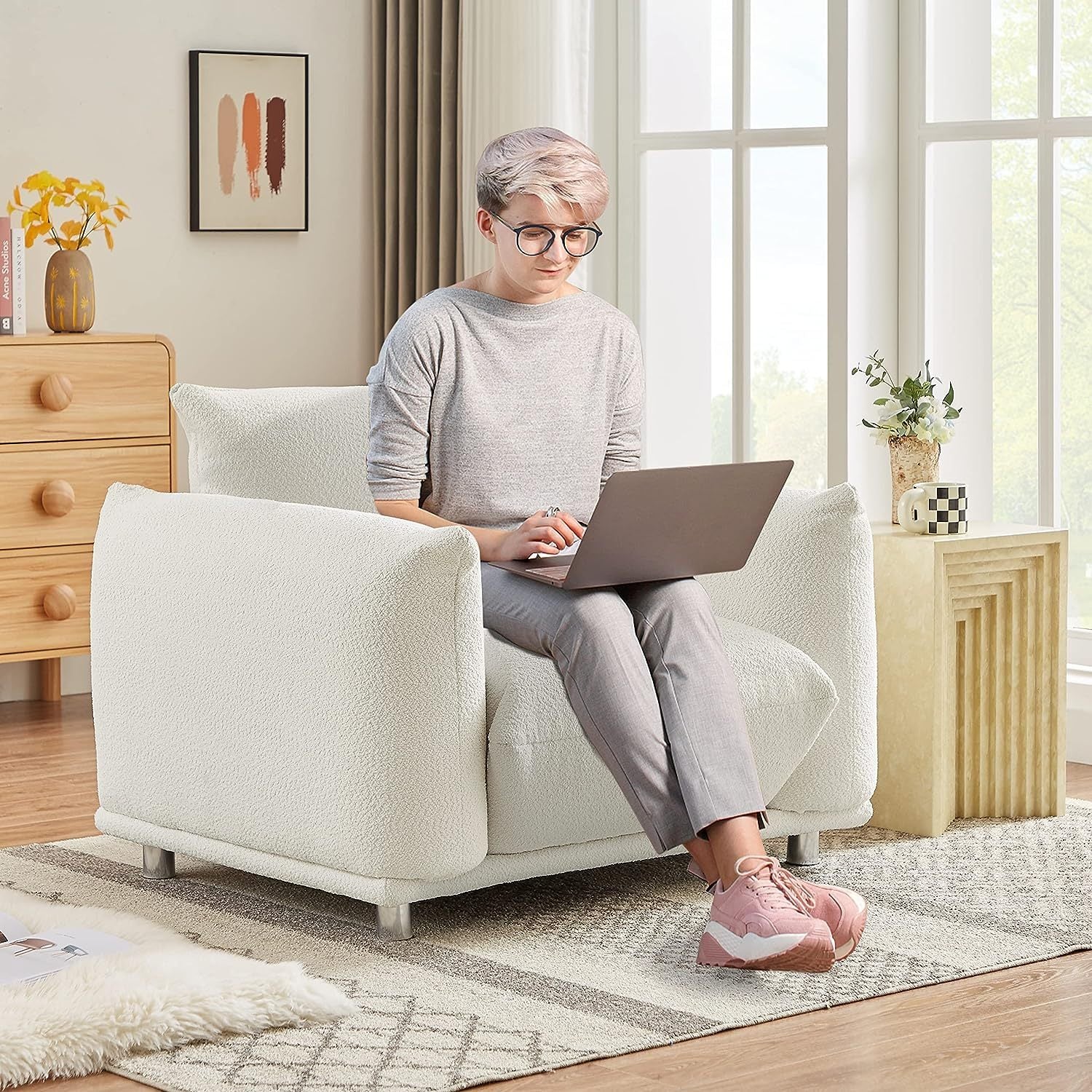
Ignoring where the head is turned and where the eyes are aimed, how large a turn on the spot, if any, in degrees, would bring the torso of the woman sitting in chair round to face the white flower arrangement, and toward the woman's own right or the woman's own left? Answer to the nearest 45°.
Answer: approximately 90° to the woman's own left

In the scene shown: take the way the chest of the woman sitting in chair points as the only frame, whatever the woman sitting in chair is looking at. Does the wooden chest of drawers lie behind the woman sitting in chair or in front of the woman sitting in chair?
behind

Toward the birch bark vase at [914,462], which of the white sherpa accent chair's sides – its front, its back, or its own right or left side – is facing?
left

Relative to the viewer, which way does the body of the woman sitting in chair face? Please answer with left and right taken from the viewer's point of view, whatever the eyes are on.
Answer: facing the viewer and to the right of the viewer

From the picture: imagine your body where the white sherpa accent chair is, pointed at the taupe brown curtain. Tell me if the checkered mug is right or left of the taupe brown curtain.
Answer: right

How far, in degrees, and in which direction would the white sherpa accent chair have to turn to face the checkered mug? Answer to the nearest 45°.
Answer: approximately 90° to its left

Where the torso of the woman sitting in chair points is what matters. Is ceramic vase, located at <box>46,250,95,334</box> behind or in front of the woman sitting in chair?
behind

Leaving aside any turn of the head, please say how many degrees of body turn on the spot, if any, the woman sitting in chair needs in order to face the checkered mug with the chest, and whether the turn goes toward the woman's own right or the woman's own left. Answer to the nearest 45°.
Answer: approximately 90° to the woman's own left

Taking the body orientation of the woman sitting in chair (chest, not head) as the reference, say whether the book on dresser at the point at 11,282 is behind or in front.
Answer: behind
